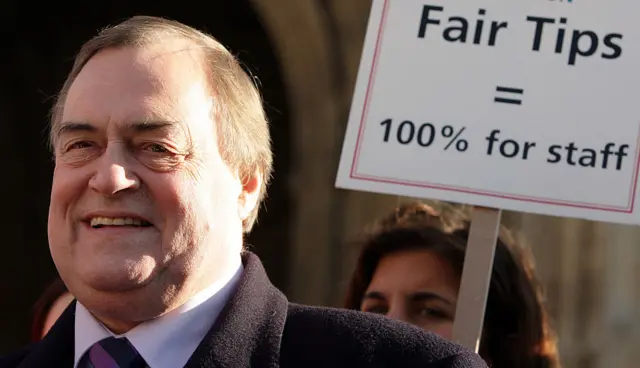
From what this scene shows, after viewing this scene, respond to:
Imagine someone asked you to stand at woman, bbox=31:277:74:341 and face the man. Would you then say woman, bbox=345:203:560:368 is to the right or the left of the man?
left

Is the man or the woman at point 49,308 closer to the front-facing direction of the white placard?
the man

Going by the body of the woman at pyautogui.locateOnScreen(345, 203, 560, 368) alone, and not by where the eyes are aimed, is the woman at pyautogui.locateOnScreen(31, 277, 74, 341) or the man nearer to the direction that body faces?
the man

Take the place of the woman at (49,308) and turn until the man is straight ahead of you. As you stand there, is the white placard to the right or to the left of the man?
left

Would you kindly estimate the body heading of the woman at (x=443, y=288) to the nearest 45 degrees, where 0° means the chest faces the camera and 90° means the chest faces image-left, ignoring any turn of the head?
approximately 45°

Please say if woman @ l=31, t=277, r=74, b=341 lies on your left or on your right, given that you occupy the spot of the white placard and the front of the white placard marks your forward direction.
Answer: on your right

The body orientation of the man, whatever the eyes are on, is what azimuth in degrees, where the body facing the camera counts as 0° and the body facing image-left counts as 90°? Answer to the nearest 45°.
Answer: approximately 45°

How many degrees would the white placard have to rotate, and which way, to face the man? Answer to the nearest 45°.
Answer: approximately 45° to its right
